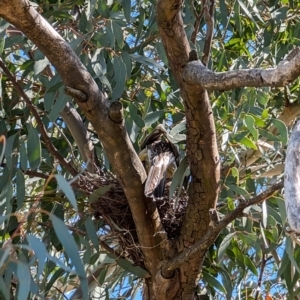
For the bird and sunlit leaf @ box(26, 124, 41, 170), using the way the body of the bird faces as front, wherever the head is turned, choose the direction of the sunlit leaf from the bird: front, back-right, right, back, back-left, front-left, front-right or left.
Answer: back-left

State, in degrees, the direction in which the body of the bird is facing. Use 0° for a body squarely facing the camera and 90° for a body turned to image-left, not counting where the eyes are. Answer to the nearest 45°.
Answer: approximately 180°
